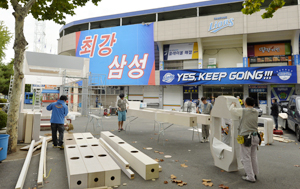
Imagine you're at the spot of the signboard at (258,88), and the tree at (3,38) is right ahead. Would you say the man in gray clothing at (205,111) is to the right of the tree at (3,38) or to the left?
left

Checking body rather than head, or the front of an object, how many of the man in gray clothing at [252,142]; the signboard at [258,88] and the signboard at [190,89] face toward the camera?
2

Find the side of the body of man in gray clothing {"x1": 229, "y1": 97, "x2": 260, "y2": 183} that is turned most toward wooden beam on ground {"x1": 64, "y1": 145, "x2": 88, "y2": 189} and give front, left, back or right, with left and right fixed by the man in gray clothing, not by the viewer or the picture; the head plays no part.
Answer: left

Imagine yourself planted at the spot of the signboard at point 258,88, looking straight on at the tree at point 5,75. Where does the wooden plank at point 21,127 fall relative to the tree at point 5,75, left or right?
left

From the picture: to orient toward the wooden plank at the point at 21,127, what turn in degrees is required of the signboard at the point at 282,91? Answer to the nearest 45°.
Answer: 0° — it already faces it

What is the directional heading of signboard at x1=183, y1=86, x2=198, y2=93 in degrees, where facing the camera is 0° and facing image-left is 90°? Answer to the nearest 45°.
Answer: approximately 0°

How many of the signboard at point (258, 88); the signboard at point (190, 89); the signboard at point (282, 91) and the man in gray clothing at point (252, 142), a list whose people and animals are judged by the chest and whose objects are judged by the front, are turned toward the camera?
3

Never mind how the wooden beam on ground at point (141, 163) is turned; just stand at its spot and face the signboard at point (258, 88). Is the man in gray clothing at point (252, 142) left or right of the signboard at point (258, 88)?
right

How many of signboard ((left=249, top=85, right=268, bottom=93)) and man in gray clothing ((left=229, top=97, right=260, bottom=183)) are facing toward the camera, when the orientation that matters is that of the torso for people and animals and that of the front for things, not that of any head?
1

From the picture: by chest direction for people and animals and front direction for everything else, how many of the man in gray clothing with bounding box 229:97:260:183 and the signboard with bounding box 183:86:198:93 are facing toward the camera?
1

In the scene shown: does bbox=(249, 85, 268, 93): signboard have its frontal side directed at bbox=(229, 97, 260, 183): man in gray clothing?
yes
